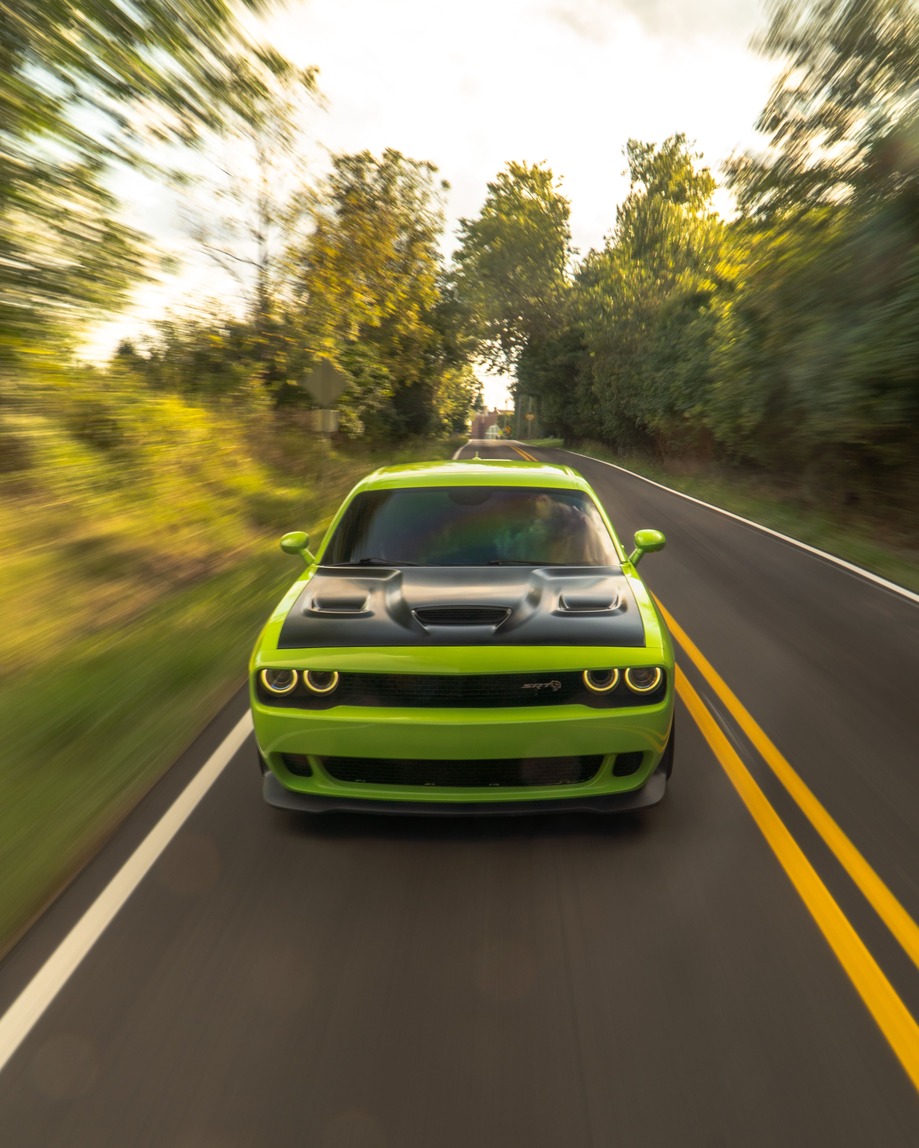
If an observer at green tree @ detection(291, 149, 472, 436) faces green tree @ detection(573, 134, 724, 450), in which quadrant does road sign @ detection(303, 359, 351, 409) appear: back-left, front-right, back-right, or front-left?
back-right

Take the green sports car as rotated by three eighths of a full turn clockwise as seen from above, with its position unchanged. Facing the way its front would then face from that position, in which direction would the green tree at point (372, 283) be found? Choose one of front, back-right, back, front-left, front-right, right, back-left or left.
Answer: front-right

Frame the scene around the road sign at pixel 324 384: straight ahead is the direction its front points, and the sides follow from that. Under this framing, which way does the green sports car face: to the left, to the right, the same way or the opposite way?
the opposite way

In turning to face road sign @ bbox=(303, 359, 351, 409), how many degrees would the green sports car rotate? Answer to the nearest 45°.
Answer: approximately 180°

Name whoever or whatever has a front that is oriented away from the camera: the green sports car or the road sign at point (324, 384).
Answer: the road sign

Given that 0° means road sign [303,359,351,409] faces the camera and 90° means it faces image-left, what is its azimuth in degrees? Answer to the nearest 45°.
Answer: approximately 180°

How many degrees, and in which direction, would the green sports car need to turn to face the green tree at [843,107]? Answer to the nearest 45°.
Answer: approximately 135° to its left

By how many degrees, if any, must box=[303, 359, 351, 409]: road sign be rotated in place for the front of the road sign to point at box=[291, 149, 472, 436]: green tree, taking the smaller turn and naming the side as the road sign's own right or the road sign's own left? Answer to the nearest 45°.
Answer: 0° — it already faces it

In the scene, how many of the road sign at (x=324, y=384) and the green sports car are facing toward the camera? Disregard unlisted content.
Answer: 1

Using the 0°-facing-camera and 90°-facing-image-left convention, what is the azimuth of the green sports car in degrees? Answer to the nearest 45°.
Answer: approximately 0°

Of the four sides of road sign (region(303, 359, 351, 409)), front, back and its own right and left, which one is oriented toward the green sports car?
back
